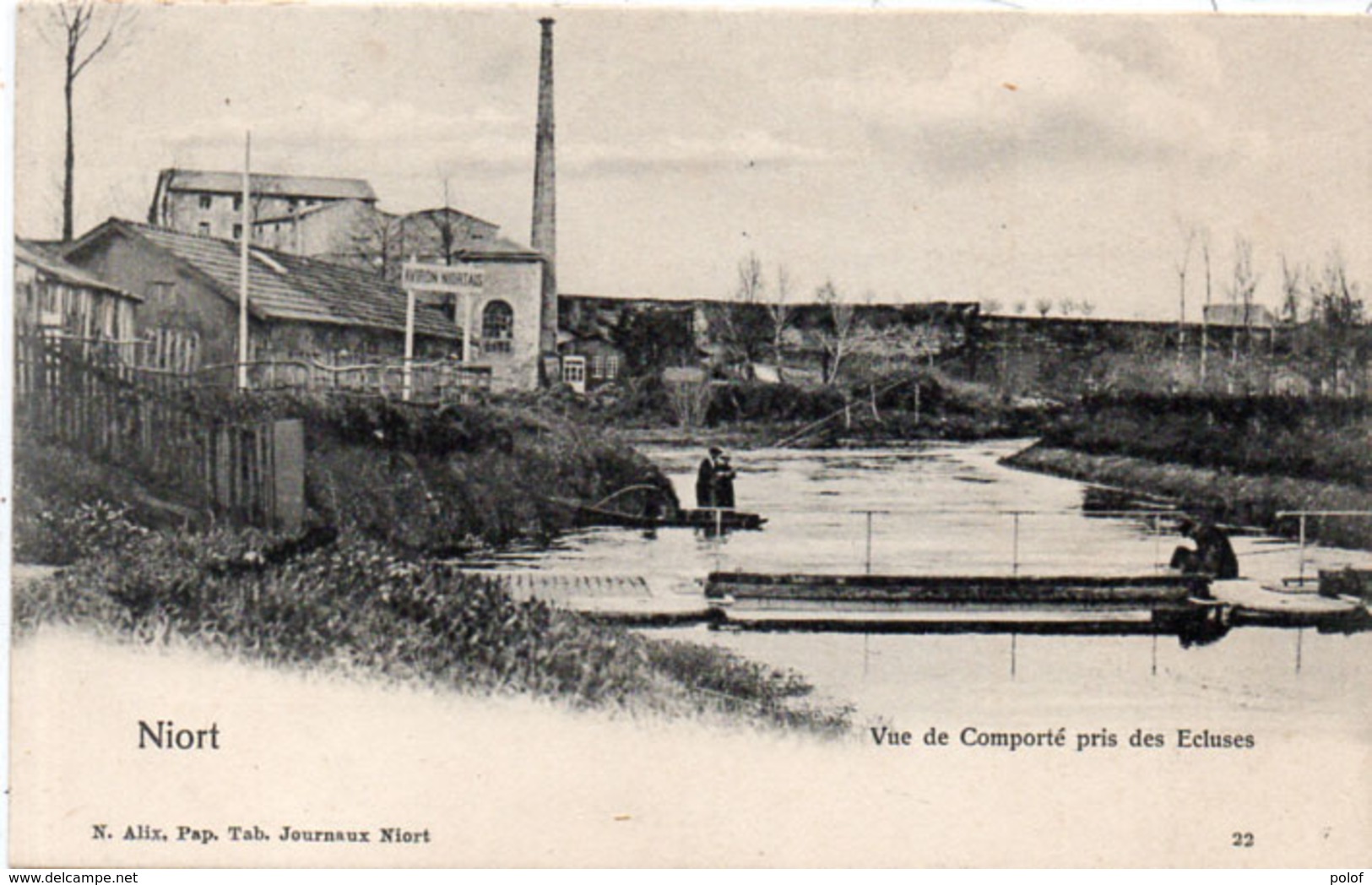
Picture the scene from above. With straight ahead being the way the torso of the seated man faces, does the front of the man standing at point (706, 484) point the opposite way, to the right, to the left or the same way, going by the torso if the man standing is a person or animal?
the opposite way

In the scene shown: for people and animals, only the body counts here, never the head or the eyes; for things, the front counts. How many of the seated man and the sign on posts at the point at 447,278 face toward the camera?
1

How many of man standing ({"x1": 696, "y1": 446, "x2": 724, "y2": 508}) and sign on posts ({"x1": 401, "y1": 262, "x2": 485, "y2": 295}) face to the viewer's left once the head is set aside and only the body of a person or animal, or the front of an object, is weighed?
0

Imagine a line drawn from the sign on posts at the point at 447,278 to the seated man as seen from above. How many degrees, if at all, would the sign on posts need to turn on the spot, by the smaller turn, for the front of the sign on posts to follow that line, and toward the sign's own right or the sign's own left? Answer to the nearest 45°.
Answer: approximately 90° to the sign's own left

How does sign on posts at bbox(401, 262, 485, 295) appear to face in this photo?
toward the camera

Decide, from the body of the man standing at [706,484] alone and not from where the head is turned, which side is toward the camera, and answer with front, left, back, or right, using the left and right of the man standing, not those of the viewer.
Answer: right

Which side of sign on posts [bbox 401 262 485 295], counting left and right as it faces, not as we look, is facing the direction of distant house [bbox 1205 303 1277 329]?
left

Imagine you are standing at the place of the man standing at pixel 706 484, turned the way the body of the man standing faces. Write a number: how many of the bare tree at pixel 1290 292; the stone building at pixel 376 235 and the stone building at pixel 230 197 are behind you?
2

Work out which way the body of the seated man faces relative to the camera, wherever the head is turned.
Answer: to the viewer's left
